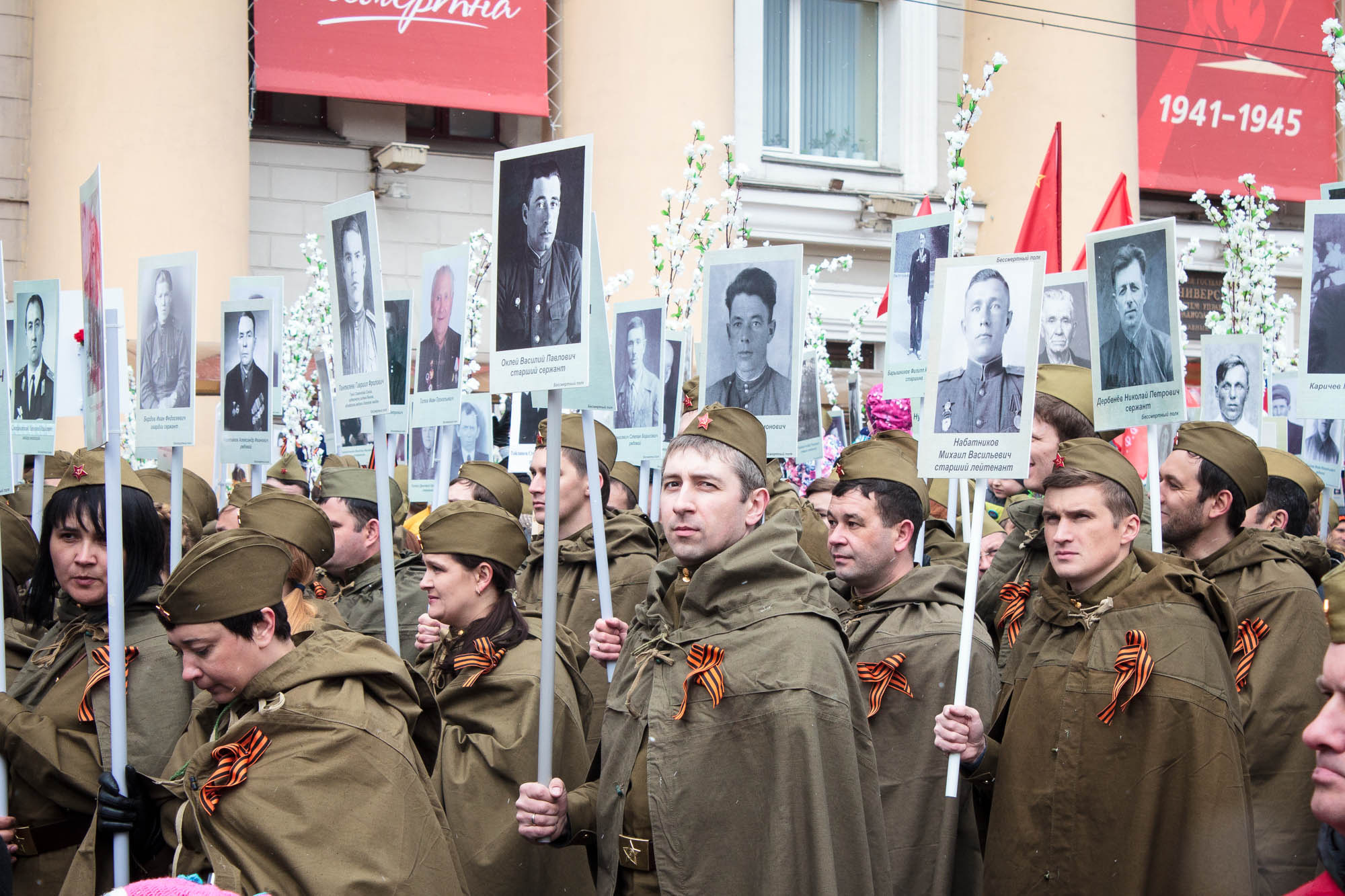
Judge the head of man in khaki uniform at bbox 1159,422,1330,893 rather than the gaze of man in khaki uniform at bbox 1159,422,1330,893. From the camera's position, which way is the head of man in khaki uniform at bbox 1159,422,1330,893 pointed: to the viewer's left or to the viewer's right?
to the viewer's left

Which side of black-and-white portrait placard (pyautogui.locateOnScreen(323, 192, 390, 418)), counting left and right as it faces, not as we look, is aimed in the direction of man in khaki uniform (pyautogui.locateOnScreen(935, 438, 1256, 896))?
left

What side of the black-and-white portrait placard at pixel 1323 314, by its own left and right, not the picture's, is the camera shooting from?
front

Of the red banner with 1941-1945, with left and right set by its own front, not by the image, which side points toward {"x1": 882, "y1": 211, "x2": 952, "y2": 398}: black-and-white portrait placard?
front

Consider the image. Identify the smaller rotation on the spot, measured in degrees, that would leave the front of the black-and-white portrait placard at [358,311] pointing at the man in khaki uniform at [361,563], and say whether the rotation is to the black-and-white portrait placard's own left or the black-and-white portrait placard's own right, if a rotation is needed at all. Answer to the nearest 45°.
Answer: approximately 135° to the black-and-white portrait placard's own right

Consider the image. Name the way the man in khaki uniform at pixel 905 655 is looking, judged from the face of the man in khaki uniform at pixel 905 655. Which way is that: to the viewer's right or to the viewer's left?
to the viewer's left

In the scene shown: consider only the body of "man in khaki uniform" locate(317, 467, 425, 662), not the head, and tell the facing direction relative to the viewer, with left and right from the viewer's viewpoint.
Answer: facing to the left of the viewer

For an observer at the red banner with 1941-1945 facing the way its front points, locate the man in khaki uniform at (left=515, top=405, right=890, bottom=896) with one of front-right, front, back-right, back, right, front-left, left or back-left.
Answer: front

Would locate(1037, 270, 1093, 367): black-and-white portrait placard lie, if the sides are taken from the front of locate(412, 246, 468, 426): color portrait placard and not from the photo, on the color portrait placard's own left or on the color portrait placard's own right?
on the color portrait placard's own left

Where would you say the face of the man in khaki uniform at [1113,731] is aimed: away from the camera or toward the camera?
toward the camera

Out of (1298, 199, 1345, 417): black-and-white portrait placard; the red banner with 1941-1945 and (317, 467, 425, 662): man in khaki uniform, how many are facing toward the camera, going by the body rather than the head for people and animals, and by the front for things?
2

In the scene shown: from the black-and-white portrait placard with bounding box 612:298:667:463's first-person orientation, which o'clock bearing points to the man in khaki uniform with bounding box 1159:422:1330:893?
The man in khaki uniform is roughly at 9 o'clock from the black-and-white portrait placard.

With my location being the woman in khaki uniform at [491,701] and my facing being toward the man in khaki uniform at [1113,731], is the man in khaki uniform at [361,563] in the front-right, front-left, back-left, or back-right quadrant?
back-left

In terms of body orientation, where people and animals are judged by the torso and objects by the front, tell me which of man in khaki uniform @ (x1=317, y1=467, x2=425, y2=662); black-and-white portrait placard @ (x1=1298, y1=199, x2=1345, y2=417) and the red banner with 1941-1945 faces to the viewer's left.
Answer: the man in khaki uniform

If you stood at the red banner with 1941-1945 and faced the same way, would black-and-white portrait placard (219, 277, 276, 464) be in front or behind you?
in front

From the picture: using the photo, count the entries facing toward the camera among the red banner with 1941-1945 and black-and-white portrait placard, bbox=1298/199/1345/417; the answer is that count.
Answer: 2
